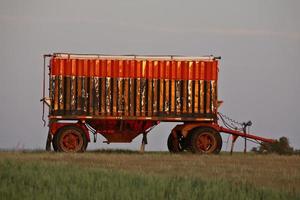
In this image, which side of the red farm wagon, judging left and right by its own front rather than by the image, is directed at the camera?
right
